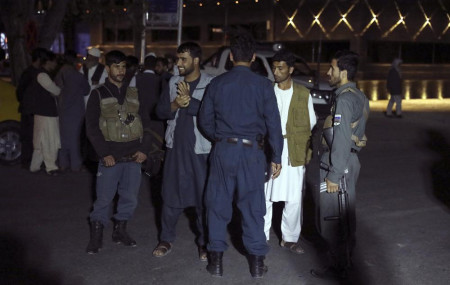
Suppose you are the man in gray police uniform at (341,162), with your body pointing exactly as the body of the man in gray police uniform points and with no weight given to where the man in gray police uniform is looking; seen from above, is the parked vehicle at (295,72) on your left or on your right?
on your right

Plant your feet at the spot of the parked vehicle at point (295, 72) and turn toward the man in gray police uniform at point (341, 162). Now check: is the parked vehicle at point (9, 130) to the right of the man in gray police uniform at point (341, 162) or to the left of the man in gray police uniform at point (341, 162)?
right

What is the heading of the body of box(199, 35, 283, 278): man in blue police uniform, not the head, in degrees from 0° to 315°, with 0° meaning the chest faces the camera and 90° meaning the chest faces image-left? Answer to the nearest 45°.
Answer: approximately 180°

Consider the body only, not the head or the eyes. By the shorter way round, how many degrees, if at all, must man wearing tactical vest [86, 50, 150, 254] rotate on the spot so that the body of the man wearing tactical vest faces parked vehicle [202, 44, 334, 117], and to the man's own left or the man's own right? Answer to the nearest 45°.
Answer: approximately 135° to the man's own left

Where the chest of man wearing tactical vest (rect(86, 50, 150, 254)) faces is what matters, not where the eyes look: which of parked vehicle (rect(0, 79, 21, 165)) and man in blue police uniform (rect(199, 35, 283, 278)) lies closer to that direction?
the man in blue police uniform

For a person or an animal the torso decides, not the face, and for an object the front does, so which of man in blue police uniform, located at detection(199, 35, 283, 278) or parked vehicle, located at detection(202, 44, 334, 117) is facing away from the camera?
the man in blue police uniform

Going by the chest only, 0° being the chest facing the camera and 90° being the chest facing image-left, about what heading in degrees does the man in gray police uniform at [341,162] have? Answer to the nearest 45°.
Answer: approximately 90°

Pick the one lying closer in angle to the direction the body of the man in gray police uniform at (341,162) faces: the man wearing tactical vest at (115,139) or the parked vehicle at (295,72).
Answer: the man wearing tactical vest

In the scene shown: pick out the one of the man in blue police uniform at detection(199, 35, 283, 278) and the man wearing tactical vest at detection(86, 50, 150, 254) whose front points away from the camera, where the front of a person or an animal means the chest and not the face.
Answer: the man in blue police uniform

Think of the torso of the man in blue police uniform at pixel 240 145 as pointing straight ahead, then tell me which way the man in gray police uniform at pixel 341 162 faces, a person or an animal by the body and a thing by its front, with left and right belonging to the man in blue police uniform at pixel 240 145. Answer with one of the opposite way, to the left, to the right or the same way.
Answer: to the left

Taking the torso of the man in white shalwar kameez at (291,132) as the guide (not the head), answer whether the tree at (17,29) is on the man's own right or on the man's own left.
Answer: on the man's own right

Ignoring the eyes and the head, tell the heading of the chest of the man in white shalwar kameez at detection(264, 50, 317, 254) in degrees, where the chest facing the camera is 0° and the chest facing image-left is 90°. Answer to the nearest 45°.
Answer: approximately 45°
